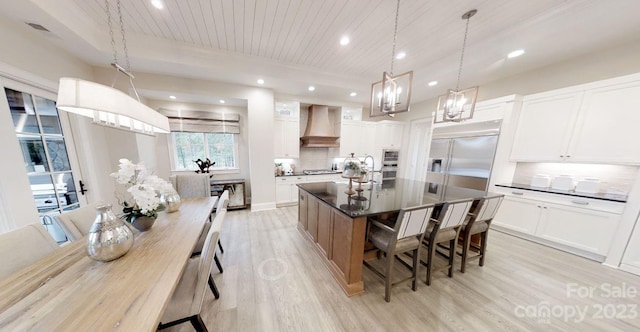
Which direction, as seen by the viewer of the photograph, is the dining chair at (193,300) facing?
facing to the left of the viewer

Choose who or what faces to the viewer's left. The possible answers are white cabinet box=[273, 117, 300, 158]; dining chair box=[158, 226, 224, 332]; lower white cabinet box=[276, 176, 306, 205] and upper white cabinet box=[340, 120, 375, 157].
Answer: the dining chair

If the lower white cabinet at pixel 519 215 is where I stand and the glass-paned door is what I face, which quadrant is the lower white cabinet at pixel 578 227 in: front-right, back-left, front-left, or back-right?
back-left
